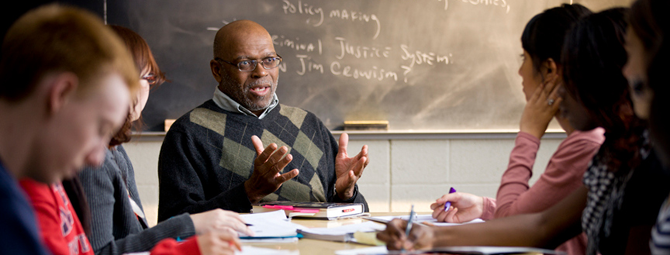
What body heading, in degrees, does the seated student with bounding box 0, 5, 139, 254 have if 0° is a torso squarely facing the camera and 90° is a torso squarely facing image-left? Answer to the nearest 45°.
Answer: approximately 270°

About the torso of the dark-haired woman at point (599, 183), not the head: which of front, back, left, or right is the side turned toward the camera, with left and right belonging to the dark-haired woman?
left

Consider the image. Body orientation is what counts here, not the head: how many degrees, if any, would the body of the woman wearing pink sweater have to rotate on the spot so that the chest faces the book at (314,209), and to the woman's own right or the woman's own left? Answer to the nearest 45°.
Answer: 0° — they already face it

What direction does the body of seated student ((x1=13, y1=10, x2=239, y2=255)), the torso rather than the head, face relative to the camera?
to the viewer's right

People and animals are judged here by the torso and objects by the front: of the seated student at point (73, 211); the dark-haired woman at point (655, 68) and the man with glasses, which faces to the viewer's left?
the dark-haired woman

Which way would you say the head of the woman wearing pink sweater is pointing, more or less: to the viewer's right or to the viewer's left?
to the viewer's left

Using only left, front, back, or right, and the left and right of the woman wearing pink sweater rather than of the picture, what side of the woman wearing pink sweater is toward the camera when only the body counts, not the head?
left

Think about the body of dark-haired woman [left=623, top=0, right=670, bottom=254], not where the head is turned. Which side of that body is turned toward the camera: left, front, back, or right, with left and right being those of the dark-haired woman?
left
